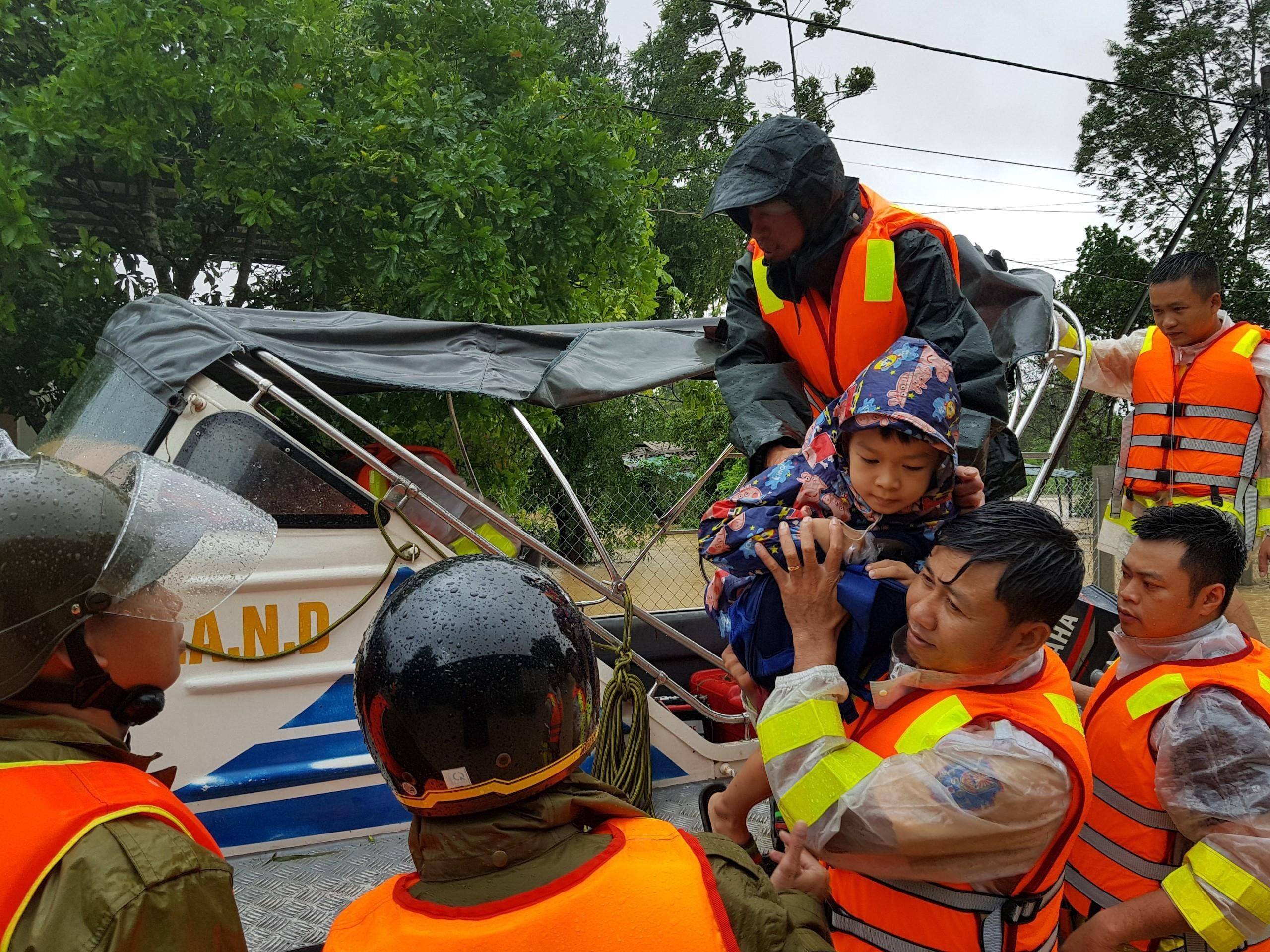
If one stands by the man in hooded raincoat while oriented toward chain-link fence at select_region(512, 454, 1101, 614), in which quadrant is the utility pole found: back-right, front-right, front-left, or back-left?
front-right

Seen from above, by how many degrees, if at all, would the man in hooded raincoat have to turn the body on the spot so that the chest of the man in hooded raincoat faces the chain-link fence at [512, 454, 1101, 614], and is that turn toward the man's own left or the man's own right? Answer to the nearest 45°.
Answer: approximately 135° to the man's own right

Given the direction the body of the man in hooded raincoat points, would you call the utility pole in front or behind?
behind

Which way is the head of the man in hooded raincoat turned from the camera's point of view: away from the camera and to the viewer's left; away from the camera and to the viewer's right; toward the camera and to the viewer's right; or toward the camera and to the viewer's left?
toward the camera and to the viewer's left

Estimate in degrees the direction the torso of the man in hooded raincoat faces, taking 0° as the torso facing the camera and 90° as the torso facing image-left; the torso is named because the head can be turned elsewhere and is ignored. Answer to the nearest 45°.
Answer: approximately 45°

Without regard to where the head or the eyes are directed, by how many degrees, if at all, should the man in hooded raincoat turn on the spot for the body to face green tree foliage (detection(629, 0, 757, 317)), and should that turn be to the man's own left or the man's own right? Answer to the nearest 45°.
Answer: approximately 135° to the man's own right

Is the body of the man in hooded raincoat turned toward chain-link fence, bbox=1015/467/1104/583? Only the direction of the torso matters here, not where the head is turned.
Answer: no

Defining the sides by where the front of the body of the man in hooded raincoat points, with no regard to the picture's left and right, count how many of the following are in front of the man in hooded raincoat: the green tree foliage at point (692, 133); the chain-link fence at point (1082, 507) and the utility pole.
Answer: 0
